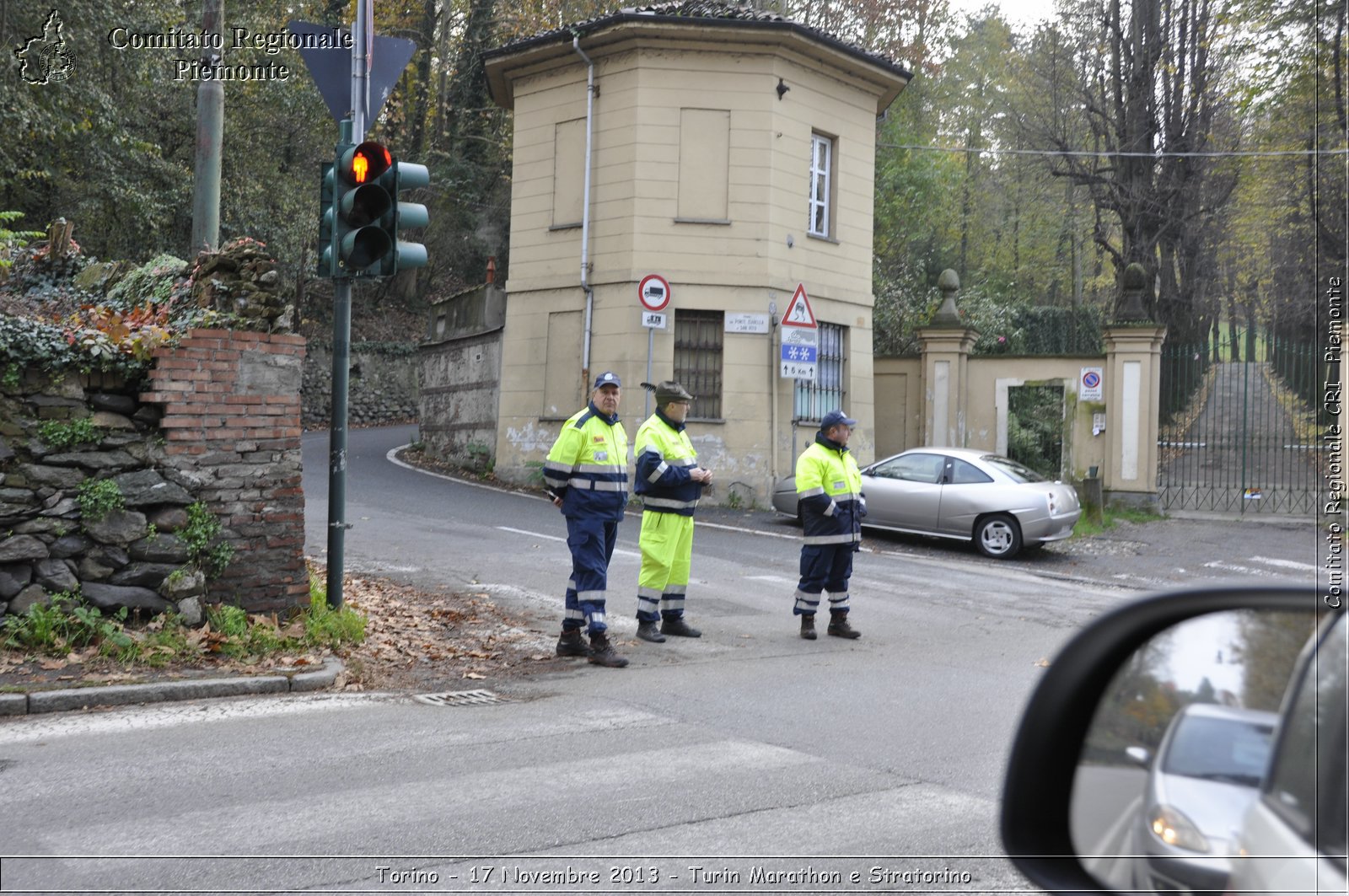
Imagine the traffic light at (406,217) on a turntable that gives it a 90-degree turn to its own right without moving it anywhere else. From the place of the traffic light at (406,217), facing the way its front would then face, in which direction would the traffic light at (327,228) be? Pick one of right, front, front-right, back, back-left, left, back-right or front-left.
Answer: right

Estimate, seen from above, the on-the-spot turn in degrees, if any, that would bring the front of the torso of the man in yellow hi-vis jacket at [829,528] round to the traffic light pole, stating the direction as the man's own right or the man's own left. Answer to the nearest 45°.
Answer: approximately 90° to the man's own right

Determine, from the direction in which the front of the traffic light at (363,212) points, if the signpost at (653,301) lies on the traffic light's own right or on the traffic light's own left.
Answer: on the traffic light's own left

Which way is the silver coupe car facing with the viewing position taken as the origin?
facing away from the viewer and to the left of the viewer

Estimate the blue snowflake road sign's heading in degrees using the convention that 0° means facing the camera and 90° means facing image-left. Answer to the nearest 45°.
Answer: approximately 0°

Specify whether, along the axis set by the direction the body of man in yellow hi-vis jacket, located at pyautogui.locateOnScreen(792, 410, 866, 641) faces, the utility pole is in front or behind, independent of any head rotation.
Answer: behind

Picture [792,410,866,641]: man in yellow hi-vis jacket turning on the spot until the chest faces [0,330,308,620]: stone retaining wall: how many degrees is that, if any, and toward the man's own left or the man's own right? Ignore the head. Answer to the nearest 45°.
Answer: approximately 90° to the man's own right

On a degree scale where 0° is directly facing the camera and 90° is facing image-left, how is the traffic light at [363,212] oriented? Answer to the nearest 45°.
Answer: approximately 315°

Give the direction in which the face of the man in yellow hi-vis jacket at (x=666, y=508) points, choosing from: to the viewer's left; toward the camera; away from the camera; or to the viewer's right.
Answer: to the viewer's right

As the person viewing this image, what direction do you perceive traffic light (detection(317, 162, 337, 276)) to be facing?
facing to the left of the viewer
